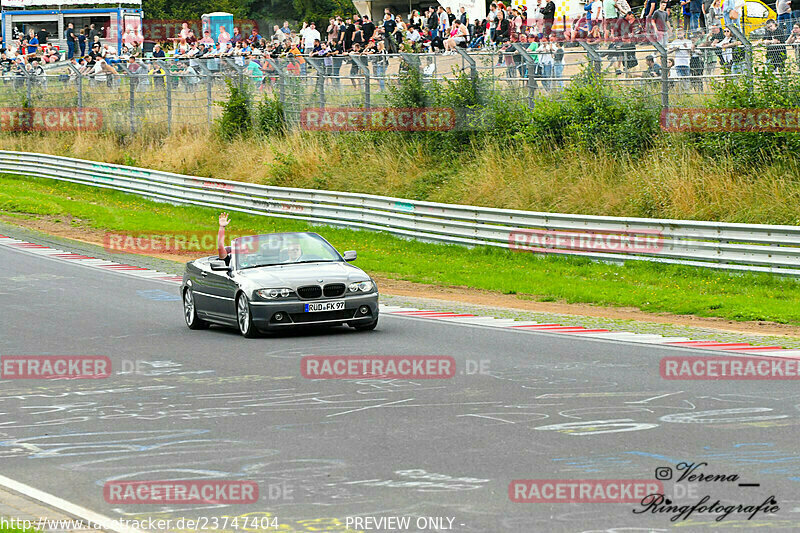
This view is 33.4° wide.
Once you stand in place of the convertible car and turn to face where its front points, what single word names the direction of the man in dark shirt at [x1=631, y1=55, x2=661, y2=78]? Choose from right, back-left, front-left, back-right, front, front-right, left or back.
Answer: left

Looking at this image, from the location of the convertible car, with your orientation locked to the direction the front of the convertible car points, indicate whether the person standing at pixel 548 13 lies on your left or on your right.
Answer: on your left

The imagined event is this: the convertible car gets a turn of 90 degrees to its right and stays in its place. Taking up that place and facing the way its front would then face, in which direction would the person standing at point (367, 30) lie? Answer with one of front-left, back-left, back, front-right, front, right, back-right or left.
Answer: back-right

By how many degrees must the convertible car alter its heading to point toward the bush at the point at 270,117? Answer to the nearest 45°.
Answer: approximately 135° to its left

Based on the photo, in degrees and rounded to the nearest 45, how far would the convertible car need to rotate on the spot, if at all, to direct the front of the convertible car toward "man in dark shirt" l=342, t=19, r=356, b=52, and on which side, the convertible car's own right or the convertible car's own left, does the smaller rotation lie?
approximately 135° to the convertible car's own left

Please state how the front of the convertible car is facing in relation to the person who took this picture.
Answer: facing the viewer and to the right of the viewer

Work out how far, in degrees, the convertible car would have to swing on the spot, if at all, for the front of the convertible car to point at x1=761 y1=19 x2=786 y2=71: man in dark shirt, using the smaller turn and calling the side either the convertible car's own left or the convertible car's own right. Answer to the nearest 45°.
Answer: approximately 90° to the convertible car's own left

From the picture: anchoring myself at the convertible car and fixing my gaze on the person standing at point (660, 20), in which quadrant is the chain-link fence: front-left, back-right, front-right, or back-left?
front-left

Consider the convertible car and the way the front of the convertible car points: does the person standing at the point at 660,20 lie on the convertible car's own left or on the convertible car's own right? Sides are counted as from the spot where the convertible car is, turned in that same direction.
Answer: on the convertible car's own left

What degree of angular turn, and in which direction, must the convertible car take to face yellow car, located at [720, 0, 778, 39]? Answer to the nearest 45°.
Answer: approximately 90° to its left

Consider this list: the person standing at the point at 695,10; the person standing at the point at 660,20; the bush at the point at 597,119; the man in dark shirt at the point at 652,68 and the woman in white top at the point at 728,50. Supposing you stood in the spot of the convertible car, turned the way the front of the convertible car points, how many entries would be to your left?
5
